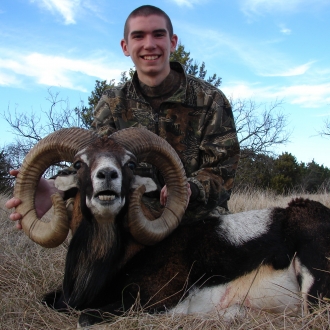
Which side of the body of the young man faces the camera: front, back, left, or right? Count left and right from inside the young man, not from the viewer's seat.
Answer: front

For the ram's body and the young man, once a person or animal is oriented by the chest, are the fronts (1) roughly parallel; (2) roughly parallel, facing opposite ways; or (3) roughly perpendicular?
roughly perpendicular

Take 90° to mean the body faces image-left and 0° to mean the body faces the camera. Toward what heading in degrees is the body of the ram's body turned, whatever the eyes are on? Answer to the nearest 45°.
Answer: approximately 90°

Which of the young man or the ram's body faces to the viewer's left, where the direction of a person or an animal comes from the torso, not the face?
the ram's body

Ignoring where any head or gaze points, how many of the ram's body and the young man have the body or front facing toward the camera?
1
